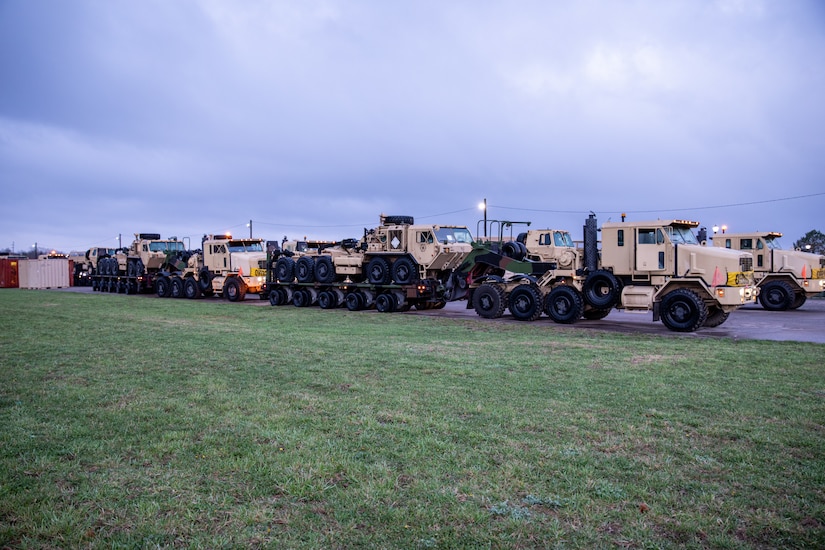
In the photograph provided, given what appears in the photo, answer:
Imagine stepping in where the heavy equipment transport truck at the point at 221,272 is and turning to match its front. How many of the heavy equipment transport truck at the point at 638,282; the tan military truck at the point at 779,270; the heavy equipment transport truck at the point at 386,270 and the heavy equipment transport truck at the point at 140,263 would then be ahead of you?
3

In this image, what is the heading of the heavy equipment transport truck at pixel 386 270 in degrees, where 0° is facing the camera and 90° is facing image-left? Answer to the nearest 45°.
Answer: approximately 315°

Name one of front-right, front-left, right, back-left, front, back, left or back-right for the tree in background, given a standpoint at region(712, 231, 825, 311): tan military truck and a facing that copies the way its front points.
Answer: back-left

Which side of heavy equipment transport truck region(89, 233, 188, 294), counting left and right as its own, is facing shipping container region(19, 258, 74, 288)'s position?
back

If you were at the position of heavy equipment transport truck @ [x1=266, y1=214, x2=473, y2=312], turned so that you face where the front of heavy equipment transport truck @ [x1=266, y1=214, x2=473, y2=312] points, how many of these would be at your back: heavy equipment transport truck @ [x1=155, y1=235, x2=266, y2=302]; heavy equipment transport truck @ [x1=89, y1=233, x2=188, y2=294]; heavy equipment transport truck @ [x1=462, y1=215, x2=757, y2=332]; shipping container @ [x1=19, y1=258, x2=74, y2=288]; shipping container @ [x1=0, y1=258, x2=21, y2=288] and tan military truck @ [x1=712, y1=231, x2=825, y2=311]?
4

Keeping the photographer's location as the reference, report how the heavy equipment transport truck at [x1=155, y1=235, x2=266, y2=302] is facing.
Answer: facing the viewer and to the right of the viewer

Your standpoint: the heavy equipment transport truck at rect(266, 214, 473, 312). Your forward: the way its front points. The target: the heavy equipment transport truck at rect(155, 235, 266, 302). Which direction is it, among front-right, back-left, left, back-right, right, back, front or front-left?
back

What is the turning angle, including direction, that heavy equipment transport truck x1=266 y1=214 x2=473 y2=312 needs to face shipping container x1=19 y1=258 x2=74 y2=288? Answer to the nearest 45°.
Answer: approximately 180°

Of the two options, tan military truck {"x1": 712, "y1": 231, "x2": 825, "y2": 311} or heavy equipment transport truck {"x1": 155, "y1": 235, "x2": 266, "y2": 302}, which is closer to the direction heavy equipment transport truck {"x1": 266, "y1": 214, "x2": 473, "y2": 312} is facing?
the tan military truck

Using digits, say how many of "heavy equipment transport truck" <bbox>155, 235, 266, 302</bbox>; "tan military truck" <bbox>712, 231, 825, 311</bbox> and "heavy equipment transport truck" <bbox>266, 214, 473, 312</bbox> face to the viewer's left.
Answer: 0

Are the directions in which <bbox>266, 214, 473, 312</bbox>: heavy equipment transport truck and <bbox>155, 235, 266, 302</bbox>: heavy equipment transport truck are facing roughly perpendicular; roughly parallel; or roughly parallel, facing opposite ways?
roughly parallel

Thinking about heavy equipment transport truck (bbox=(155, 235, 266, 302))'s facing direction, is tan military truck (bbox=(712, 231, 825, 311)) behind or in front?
in front

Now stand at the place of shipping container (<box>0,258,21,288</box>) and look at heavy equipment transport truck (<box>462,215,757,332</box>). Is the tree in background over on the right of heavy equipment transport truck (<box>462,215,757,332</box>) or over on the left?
left

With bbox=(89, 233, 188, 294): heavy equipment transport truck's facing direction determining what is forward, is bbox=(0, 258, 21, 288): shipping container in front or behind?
behind

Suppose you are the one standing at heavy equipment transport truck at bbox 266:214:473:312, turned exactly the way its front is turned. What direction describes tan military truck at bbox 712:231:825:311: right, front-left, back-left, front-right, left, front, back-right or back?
front-left

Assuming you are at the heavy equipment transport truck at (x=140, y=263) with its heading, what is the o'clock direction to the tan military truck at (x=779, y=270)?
The tan military truck is roughly at 12 o'clock from the heavy equipment transport truck.
